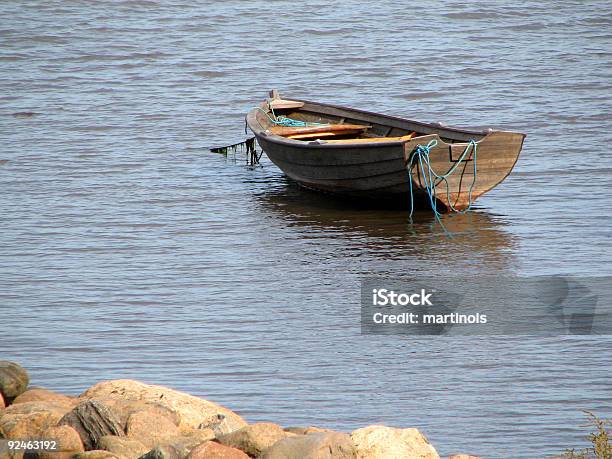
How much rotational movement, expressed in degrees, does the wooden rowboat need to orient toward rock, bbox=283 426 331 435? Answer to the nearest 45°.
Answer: approximately 135° to its left

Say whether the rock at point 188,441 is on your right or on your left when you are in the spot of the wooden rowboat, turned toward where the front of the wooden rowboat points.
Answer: on your left

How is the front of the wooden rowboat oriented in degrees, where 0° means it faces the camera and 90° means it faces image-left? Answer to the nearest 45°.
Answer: approximately 135°

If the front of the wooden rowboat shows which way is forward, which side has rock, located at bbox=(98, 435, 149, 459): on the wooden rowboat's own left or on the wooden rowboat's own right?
on the wooden rowboat's own left

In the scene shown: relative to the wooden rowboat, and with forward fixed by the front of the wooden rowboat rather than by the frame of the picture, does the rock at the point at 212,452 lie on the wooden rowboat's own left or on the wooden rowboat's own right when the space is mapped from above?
on the wooden rowboat's own left

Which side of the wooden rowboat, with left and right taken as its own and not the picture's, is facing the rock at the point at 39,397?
left

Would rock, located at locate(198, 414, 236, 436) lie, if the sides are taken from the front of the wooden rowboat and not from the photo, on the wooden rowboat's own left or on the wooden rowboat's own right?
on the wooden rowboat's own left

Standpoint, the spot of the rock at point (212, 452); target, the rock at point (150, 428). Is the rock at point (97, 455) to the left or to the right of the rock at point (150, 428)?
left

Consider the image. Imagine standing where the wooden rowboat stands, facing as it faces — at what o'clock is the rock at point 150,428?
The rock is roughly at 8 o'clock from the wooden rowboat.

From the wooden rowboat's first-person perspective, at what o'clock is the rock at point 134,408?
The rock is roughly at 8 o'clock from the wooden rowboat.

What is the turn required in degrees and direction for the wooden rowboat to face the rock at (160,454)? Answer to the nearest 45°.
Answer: approximately 135° to its left

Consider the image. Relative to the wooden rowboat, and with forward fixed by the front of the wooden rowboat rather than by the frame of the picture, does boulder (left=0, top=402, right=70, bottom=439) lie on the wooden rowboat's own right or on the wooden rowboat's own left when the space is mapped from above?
on the wooden rowboat's own left

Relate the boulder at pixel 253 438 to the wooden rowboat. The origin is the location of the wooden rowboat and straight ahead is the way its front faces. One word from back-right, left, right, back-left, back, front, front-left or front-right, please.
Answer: back-left

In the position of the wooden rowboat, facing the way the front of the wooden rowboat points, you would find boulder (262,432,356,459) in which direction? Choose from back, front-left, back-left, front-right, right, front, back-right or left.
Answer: back-left
